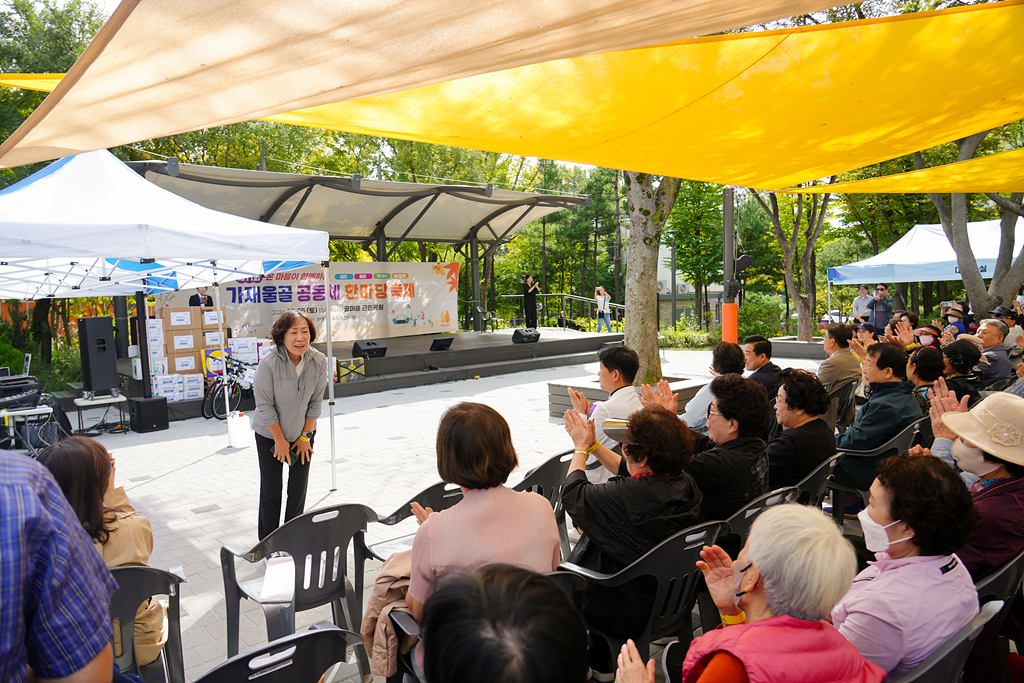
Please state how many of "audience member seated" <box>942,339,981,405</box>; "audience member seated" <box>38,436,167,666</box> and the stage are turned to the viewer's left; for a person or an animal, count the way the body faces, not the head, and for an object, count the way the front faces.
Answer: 1

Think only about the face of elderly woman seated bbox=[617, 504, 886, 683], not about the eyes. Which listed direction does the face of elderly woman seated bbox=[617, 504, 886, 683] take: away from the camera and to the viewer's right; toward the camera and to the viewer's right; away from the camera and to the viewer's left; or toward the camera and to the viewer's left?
away from the camera and to the viewer's left

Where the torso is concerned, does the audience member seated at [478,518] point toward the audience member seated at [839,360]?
no

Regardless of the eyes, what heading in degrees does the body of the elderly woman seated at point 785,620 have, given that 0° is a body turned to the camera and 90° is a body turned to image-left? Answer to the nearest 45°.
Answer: approximately 135°

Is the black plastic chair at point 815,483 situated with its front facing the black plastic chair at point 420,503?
no

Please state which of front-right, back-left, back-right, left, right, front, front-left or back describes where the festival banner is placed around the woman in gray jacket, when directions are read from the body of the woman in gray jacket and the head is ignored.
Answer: back-left

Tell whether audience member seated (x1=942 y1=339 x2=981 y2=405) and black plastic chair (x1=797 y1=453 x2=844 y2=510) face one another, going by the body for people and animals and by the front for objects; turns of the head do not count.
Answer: no

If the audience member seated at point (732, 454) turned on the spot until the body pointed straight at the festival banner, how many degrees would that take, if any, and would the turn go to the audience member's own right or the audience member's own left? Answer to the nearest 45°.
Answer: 0° — they already face it

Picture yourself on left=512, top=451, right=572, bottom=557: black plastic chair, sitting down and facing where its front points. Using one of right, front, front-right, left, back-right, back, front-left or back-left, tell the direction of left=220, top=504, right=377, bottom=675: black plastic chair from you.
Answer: left

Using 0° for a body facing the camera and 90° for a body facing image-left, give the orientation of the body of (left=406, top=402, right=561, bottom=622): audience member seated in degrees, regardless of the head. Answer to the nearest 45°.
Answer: approximately 135°

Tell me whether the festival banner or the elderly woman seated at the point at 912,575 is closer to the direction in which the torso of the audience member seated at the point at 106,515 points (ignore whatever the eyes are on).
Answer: the festival banner

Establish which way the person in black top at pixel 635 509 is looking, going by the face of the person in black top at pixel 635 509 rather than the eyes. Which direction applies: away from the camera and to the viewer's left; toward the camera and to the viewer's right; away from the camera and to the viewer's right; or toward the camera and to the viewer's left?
away from the camera and to the viewer's left

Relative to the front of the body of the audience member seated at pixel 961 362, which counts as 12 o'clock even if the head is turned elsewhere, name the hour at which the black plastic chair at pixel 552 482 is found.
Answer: The black plastic chair is roughly at 10 o'clock from the audience member seated.

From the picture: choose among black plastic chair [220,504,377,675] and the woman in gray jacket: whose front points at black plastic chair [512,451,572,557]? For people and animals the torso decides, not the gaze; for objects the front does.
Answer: the woman in gray jacket

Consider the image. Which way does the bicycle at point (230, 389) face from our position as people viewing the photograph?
facing the viewer and to the left of the viewer

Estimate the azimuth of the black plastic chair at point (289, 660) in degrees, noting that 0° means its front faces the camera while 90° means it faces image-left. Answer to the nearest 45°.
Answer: approximately 135°
